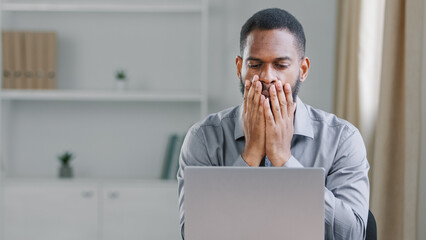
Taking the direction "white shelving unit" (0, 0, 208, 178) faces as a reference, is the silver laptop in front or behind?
in front

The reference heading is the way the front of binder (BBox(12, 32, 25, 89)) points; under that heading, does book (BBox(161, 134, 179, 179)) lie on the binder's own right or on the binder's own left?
on the binder's own left

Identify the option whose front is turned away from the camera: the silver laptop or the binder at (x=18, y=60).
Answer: the silver laptop

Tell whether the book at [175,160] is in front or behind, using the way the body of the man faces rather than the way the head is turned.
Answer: behind

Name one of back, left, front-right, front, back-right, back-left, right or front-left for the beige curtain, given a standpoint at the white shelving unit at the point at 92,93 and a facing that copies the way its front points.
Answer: front-left

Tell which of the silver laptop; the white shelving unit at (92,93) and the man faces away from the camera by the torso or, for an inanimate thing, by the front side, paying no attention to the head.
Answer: the silver laptop

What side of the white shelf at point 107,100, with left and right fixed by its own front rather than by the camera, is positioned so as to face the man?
front
